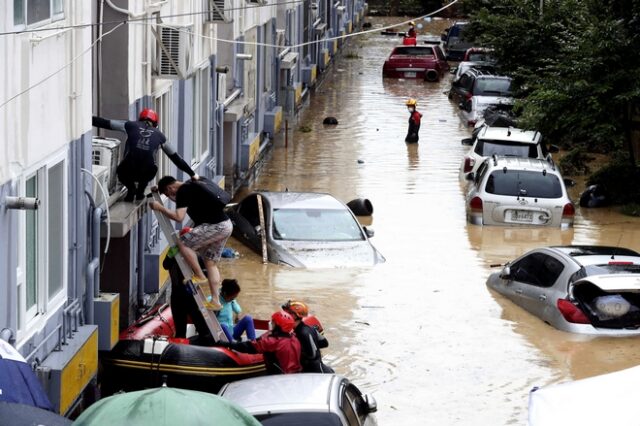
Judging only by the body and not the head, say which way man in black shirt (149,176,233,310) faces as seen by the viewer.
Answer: to the viewer's left

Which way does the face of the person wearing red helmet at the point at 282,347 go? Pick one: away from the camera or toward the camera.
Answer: away from the camera

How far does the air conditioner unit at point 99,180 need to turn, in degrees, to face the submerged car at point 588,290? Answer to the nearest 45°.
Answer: approximately 45° to its left

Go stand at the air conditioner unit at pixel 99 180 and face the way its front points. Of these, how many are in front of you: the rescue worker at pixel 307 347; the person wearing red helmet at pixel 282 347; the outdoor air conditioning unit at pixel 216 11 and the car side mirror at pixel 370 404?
3

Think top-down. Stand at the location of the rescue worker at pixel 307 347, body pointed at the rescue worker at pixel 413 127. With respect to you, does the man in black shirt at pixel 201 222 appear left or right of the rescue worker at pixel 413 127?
left

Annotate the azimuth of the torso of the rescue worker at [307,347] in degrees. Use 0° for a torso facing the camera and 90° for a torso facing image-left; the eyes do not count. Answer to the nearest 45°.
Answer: approximately 90°

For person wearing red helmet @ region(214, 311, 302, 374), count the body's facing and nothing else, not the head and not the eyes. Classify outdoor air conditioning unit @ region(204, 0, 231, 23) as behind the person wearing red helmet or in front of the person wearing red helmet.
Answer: in front

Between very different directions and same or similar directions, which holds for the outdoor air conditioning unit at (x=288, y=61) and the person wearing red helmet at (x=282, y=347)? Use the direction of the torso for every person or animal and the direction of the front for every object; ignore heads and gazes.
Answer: very different directions

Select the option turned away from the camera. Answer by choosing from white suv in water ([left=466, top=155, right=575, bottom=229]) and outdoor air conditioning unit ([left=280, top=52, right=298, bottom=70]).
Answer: the white suv in water

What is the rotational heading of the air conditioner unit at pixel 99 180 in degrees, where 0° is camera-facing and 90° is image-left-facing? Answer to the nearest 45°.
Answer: approximately 315°

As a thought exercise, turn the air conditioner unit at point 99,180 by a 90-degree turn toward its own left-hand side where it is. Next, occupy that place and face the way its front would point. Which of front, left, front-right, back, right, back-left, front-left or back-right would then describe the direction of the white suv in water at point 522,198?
front

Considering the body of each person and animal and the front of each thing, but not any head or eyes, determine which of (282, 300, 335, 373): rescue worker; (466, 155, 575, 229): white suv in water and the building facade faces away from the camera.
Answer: the white suv in water

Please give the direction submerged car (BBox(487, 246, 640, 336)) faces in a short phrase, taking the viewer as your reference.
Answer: facing away from the viewer and to the left of the viewer

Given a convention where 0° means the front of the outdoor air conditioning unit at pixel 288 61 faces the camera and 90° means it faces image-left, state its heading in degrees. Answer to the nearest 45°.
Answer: approximately 315°

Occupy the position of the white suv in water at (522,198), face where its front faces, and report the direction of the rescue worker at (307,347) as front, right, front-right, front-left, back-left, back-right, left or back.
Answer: back

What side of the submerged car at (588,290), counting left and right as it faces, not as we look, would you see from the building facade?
left

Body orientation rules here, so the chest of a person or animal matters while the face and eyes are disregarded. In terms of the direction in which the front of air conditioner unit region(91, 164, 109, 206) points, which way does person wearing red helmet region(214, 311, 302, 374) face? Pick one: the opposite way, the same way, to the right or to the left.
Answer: the opposite way

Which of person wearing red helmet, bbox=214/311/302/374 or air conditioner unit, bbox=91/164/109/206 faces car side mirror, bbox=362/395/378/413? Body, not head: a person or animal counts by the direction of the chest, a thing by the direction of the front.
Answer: the air conditioner unit

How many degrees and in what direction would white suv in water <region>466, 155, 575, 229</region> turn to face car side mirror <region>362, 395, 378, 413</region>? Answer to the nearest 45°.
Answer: approximately 180°

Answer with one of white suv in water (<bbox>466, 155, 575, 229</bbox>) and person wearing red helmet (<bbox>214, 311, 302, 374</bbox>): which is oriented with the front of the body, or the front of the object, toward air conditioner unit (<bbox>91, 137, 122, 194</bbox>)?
the person wearing red helmet

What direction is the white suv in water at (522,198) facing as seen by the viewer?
away from the camera
